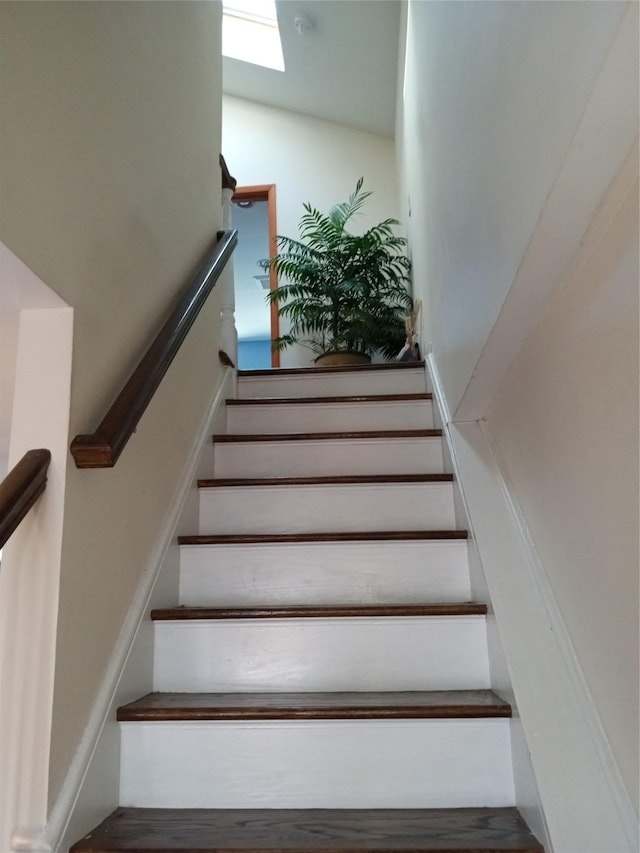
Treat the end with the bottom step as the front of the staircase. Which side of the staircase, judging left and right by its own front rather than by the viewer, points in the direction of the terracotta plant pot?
back

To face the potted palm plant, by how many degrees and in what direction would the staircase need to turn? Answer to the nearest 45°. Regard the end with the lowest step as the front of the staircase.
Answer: approximately 180°
